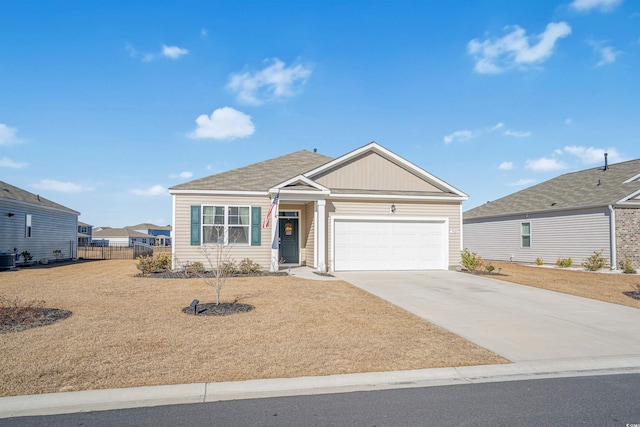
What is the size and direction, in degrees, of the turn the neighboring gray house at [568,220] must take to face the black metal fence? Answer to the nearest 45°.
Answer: approximately 135° to its right

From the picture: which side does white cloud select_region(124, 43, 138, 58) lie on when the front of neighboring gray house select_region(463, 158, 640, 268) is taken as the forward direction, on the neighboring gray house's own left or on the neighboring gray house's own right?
on the neighboring gray house's own right

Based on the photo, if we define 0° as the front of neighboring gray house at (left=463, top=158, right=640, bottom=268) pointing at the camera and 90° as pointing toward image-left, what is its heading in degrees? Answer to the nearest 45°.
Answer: approximately 315°

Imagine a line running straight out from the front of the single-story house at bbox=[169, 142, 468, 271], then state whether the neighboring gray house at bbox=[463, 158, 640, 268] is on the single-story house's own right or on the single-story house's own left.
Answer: on the single-story house's own left

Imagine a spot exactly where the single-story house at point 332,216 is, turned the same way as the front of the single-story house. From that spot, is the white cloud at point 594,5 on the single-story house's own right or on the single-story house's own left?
on the single-story house's own left

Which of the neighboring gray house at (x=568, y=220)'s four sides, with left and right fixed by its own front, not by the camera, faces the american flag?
right

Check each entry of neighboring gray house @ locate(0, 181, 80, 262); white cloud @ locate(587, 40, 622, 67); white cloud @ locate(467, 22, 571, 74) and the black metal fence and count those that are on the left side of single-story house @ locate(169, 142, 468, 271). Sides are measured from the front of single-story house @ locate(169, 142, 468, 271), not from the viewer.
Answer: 2
